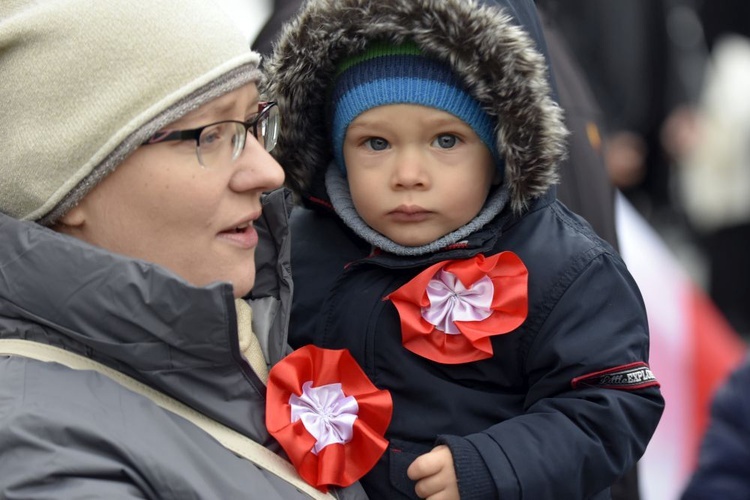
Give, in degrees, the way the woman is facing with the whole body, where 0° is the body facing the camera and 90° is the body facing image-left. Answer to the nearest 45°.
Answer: approximately 270°

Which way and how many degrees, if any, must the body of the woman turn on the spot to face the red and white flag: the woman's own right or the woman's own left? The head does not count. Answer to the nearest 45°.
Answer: approximately 45° to the woman's own left

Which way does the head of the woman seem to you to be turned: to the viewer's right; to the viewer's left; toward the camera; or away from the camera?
to the viewer's right
